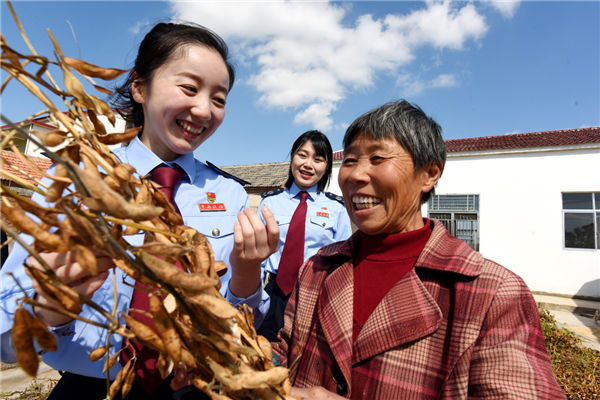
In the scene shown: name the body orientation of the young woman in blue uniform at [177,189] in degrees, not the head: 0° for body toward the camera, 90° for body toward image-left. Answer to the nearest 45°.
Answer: approximately 315°

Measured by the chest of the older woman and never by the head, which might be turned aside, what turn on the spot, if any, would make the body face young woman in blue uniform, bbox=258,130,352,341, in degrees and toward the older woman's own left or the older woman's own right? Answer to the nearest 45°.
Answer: approximately 90° to the older woman's own right

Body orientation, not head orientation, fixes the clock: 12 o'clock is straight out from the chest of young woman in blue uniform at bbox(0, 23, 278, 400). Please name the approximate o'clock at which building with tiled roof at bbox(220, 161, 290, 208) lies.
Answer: The building with tiled roof is roughly at 8 o'clock from the young woman in blue uniform.

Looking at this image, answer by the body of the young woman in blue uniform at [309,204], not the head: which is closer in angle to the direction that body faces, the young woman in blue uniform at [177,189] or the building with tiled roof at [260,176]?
the young woman in blue uniform

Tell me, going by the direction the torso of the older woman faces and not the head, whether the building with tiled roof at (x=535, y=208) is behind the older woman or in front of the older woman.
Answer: behind

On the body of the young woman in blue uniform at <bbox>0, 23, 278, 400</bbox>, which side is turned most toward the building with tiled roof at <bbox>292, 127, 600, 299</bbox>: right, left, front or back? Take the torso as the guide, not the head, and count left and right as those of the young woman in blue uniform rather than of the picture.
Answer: left

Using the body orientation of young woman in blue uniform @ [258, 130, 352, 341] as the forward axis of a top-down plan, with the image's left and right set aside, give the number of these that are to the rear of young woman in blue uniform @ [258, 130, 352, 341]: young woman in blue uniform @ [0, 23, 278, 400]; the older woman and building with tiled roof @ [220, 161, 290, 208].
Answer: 1

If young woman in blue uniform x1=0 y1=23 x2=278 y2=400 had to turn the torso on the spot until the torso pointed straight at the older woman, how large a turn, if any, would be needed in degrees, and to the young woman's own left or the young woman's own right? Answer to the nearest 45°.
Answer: approximately 90° to the young woman's own left

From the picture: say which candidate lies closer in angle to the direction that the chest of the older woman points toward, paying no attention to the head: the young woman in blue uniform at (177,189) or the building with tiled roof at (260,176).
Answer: the young woman in blue uniform

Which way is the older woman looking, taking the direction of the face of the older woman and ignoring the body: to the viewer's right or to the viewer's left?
to the viewer's left
